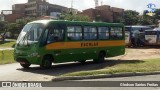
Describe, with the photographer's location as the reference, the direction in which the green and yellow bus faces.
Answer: facing the viewer and to the left of the viewer

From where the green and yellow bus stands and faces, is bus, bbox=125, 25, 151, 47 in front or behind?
behind

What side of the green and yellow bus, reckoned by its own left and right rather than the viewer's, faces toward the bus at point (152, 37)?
back
